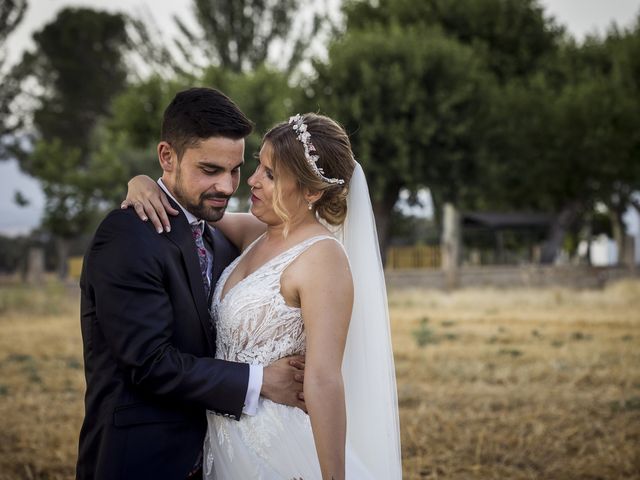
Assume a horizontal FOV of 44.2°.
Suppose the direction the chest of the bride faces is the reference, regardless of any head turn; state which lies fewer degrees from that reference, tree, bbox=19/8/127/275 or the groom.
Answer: the groom

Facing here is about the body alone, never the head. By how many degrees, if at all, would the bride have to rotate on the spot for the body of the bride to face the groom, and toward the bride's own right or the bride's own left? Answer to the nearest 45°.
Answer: approximately 45° to the bride's own right

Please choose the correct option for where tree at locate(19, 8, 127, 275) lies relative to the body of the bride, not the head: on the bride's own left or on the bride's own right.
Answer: on the bride's own right

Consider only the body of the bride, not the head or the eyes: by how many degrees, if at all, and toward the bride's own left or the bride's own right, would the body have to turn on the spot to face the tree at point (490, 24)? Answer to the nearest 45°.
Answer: approximately 135° to the bride's own right

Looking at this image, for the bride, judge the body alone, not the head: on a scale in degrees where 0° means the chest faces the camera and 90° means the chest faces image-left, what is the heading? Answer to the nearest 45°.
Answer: approximately 45°

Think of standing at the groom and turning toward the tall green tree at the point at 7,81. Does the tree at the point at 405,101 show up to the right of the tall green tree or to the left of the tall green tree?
right

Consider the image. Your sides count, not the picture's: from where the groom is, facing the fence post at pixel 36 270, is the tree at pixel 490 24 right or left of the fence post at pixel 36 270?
right

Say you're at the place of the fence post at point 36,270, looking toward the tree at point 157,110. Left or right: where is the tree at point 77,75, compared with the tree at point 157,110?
left

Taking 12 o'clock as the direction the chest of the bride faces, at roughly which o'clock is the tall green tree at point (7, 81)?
The tall green tree is roughly at 4 o'clock from the bride.

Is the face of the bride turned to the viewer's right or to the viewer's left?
to the viewer's left

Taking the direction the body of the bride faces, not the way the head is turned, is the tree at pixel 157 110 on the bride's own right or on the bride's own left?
on the bride's own right
